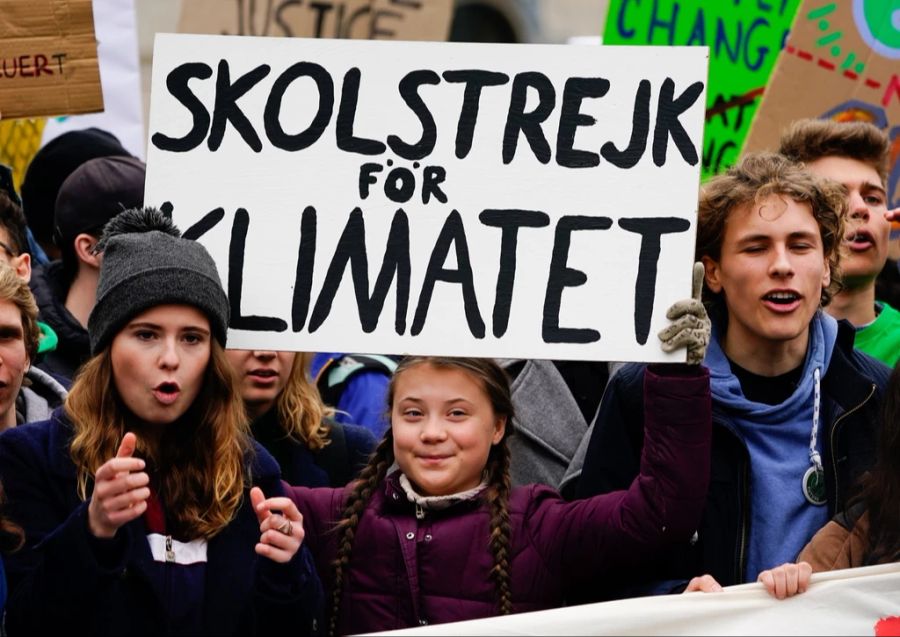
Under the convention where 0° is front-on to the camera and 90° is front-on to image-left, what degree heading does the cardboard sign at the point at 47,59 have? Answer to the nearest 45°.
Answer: approximately 0°

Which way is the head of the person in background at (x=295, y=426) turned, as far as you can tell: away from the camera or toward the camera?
toward the camera

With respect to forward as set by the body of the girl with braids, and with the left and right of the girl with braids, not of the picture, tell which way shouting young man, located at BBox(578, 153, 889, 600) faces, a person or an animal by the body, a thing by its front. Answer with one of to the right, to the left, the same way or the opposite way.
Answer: the same way

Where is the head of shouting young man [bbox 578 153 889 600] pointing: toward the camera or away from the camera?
toward the camera

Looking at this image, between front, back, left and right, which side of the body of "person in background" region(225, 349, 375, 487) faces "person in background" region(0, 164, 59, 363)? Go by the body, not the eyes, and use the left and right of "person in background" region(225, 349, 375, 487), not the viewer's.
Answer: right

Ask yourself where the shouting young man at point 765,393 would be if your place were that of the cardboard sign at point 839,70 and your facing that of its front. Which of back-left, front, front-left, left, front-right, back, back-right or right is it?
front

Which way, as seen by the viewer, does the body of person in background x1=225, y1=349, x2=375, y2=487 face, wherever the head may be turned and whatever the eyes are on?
toward the camera

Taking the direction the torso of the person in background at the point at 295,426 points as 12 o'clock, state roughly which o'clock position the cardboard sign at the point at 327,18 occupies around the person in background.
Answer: The cardboard sign is roughly at 6 o'clock from the person in background.

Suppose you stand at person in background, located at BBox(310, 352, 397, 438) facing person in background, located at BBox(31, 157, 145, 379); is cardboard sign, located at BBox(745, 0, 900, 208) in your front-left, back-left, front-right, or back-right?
back-right

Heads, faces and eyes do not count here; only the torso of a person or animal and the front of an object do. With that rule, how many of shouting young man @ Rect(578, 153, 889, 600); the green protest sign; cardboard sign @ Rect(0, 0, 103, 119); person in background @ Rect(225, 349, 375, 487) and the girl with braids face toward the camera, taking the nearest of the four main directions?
5

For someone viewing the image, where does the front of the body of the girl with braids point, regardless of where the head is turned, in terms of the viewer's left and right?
facing the viewer

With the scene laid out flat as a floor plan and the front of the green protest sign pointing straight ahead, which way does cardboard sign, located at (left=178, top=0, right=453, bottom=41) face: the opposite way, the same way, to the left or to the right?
the same way

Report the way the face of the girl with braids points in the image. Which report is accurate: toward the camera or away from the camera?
toward the camera

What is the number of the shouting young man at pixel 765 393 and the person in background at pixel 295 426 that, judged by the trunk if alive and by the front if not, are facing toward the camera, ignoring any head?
2

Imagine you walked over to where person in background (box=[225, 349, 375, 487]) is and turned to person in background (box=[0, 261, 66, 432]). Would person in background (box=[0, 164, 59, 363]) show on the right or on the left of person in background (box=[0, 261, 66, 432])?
right

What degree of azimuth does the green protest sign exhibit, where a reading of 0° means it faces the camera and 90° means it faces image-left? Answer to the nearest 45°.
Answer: approximately 0°

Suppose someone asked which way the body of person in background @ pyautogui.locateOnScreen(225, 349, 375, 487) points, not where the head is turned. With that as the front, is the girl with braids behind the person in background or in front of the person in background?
in front

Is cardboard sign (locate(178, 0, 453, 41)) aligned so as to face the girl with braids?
yes

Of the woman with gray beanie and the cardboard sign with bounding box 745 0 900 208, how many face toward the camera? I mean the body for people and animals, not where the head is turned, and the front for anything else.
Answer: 2
